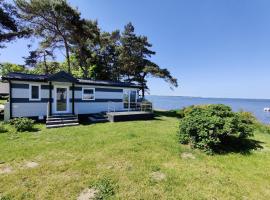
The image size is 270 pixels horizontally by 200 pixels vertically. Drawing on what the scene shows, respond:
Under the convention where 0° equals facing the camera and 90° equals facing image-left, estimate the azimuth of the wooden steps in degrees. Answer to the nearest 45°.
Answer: approximately 0°

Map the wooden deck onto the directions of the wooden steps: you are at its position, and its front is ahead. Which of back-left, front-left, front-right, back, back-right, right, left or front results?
left

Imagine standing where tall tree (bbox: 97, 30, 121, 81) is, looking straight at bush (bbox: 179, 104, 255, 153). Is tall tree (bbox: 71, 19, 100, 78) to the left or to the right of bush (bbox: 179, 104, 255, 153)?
right

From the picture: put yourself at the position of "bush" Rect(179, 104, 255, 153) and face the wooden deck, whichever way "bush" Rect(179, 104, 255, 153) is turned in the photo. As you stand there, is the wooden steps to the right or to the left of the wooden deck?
left

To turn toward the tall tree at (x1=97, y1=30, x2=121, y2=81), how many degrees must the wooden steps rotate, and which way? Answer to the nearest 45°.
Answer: approximately 135° to its left

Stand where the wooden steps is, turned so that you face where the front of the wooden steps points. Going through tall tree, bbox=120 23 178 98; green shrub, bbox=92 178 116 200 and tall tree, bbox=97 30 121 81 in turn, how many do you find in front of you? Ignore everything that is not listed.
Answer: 1

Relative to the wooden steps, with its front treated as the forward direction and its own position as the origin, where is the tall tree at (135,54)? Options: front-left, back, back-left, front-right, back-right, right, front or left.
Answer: back-left

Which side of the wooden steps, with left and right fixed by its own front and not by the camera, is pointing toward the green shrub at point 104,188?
front

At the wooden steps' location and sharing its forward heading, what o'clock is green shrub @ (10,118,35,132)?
The green shrub is roughly at 2 o'clock from the wooden steps.

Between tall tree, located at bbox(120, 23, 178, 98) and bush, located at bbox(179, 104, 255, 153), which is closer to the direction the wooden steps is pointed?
the bush

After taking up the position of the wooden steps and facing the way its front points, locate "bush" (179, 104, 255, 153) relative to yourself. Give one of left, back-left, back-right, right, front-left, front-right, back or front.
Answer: front-left
